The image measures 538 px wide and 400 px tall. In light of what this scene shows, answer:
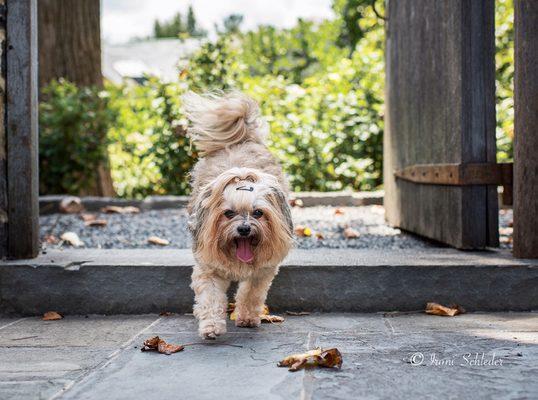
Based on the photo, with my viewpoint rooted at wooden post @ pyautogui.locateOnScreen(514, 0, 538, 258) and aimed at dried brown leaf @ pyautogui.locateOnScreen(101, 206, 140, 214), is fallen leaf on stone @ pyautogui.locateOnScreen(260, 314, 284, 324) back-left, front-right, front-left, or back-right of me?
front-left

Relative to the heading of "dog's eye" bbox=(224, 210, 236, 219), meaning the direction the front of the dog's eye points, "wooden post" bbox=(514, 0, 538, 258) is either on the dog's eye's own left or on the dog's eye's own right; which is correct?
on the dog's eye's own left

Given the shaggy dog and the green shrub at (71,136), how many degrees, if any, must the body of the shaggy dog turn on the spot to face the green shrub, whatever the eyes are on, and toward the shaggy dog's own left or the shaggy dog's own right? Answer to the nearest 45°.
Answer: approximately 180°

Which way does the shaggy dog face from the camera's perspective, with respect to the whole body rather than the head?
toward the camera

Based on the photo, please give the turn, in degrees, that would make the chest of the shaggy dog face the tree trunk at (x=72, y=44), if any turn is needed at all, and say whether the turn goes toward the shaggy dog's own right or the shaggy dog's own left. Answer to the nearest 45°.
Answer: approximately 180°

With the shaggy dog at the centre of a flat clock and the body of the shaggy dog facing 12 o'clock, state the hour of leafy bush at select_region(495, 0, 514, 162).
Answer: The leafy bush is roughly at 7 o'clock from the shaggy dog.

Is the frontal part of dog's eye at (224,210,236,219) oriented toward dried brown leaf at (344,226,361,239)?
no

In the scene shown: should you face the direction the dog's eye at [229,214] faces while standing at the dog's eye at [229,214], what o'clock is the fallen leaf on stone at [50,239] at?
The fallen leaf on stone is roughly at 5 o'clock from the dog's eye.

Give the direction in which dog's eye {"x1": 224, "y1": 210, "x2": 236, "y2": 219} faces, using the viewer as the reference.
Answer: facing the viewer

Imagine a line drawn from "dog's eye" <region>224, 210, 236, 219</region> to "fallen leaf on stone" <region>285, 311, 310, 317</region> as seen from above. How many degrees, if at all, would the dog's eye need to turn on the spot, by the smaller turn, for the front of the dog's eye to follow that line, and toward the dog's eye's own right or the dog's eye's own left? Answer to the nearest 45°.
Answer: approximately 135° to the dog's eye's own left

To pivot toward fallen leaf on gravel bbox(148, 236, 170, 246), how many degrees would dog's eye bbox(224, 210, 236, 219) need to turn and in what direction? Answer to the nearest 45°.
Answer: approximately 180°

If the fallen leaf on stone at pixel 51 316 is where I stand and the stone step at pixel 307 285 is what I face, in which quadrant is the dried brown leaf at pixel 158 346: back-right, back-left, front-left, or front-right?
front-right

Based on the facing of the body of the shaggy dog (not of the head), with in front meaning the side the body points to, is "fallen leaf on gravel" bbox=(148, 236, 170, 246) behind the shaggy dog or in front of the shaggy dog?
behind

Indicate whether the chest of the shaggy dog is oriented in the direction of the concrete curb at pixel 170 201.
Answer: no

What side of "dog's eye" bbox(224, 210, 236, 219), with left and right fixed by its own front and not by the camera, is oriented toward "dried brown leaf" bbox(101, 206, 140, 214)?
back
